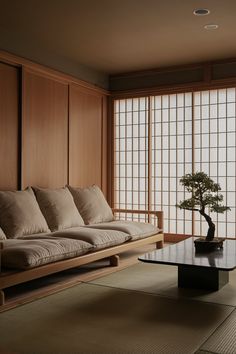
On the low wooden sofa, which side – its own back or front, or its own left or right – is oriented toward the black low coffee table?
front

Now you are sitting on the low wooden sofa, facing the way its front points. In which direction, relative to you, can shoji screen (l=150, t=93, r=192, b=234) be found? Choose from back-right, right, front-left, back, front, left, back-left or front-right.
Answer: left

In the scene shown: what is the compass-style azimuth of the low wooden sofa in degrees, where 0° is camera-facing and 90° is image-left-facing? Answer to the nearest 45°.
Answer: approximately 315°

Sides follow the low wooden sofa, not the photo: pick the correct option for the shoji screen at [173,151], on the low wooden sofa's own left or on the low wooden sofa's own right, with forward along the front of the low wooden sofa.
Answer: on the low wooden sofa's own left

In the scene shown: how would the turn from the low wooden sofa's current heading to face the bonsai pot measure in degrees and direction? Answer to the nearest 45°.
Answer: approximately 45° to its left

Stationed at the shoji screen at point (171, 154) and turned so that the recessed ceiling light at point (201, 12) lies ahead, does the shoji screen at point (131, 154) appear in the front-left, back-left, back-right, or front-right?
back-right

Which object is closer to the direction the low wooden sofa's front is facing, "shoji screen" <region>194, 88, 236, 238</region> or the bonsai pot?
the bonsai pot

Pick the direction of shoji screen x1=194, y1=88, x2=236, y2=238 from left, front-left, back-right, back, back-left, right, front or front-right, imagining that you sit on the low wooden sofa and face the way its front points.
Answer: left
